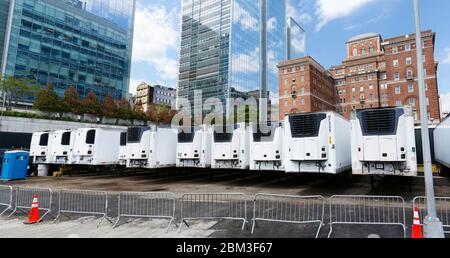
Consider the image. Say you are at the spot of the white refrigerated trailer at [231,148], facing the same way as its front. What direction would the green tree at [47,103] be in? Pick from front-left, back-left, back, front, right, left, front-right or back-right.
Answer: back-right

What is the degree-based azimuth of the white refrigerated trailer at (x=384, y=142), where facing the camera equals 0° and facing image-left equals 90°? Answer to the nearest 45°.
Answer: approximately 0°

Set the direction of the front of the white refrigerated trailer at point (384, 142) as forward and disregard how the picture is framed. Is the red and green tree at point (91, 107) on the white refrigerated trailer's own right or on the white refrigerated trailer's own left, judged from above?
on the white refrigerated trailer's own right

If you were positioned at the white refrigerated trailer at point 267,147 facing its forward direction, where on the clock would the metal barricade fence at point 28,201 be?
The metal barricade fence is roughly at 2 o'clock from the white refrigerated trailer.

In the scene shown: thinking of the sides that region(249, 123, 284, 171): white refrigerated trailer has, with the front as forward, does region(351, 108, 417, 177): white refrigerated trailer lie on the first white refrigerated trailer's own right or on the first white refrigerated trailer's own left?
on the first white refrigerated trailer's own left

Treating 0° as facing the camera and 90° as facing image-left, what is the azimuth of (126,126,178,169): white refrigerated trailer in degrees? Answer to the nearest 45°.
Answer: approximately 45°

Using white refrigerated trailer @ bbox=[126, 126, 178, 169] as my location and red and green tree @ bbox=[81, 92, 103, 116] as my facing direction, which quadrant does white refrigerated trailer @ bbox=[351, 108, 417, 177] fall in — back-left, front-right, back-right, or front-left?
back-right

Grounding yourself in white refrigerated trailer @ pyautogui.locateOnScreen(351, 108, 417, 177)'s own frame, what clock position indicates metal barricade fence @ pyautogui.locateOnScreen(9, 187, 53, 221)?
The metal barricade fence is roughly at 2 o'clock from the white refrigerated trailer.

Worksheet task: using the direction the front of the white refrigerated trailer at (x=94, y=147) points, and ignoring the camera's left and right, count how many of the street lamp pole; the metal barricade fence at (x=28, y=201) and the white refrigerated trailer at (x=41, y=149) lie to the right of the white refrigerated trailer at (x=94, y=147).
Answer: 1

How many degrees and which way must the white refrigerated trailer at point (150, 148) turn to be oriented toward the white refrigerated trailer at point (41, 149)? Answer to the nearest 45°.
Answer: approximately 90° to its right

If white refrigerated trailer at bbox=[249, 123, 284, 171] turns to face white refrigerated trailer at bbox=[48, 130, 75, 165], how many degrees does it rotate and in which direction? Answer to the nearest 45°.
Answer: approximately 90° to its right

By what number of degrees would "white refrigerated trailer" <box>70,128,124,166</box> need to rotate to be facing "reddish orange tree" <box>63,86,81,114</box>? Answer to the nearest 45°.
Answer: approximately 135° to its right

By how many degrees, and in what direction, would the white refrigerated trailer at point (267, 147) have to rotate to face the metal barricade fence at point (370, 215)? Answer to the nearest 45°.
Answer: approximately 45° to its left
